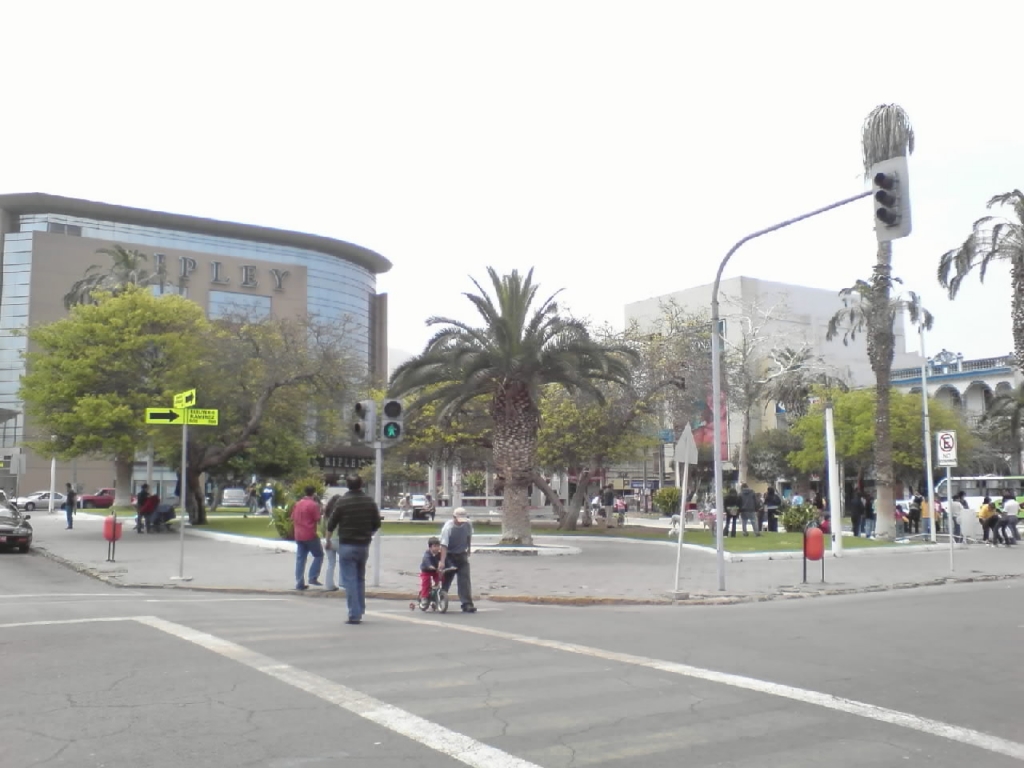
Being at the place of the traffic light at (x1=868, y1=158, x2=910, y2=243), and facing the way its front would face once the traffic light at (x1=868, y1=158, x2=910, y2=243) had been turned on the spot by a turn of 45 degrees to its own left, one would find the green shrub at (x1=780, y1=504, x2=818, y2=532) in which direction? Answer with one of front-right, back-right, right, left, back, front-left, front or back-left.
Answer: back

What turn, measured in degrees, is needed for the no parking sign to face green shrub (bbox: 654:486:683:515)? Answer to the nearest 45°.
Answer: approximately 135° to its right

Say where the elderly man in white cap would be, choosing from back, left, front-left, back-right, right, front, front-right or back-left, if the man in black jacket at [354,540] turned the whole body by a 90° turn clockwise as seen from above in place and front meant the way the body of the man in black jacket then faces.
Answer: front-left

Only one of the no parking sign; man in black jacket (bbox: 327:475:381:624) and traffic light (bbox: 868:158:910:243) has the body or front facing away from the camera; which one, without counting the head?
the man in black jacket

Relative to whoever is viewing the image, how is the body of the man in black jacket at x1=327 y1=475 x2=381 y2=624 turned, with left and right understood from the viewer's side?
facing away from the viewer

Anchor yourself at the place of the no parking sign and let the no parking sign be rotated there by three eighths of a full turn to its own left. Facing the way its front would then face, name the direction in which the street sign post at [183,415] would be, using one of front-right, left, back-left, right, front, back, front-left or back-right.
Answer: back

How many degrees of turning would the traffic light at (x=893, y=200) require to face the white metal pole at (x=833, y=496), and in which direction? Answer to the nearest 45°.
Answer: approximately 135° to its right

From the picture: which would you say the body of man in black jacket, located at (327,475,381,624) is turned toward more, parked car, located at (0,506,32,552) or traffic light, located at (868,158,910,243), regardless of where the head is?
the parked car

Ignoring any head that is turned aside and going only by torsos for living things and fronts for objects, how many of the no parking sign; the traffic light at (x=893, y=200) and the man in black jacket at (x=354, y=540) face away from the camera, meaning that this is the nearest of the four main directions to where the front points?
1

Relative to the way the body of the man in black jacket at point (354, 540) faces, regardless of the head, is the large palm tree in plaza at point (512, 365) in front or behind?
in front

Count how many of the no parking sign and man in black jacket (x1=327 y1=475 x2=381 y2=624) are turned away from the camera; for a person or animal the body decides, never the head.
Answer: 1

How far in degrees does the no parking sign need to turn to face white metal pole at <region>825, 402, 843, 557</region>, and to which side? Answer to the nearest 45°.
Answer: approximately 135° to its right

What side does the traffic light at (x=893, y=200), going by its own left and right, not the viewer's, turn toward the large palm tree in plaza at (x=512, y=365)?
right

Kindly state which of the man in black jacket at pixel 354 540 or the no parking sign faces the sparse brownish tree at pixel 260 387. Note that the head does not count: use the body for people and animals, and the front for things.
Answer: the man in black jacket

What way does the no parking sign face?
toward the camera
